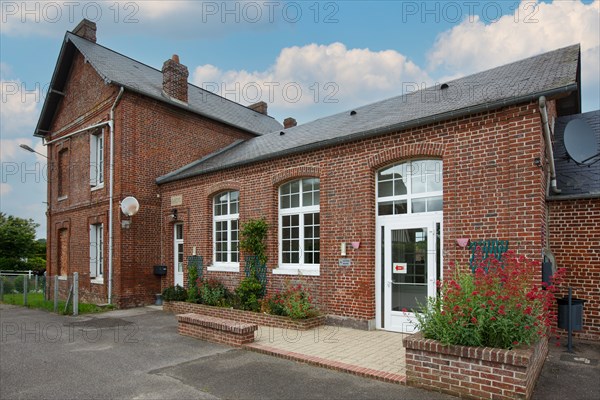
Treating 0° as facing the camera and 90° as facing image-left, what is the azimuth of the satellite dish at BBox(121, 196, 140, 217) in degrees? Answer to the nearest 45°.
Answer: approximately 0°

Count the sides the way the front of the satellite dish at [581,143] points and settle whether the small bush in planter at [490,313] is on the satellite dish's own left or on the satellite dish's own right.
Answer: on the satellite dish's own right

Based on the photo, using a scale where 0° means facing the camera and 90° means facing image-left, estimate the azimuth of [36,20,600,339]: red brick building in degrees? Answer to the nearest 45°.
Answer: approximately 45°

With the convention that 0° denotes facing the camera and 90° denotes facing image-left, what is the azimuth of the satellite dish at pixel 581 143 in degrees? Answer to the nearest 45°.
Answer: approximately 315°

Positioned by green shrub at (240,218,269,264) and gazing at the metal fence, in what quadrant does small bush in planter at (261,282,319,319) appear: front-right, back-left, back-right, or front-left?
back-left
